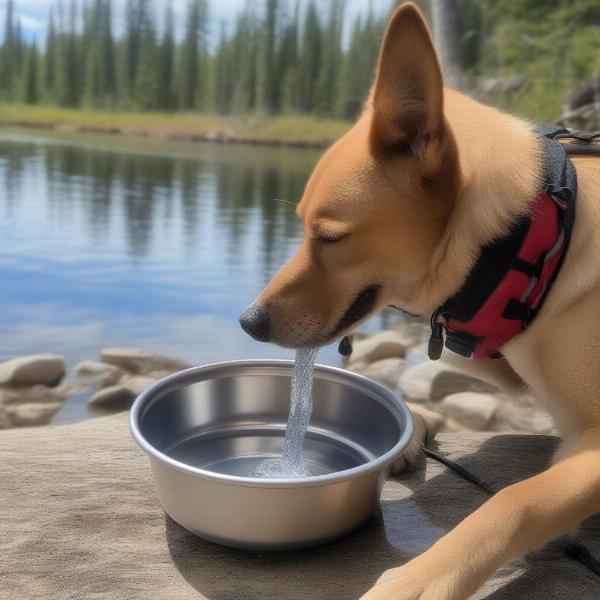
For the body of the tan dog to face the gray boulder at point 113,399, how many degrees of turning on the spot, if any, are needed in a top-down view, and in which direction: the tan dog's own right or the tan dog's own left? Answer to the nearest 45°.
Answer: approximately 45° to the tan dog's own right

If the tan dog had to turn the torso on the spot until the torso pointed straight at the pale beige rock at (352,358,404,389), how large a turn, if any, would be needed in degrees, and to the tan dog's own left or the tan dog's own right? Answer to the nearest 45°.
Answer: approximately 90° to the tan dog's own right

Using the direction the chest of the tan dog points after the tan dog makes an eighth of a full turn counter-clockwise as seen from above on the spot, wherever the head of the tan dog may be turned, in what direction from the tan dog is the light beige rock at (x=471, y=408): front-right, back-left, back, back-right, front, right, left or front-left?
back-right

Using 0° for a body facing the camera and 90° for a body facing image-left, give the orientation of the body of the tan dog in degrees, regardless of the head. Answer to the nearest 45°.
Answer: approximately 90°

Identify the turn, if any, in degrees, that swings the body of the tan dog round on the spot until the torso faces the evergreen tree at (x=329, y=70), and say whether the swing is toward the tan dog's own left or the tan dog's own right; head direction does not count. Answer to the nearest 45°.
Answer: approximately 90° to the tan dog's own right

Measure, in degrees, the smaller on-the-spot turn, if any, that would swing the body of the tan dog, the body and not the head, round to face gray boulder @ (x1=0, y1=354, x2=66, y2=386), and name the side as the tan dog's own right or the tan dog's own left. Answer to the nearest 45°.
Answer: approximately 45° to the tan dog's own right

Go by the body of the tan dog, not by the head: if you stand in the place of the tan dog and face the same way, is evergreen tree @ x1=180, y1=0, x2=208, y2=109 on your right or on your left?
on your right

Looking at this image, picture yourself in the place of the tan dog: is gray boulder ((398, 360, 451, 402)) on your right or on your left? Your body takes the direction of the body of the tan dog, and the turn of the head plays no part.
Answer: on your right

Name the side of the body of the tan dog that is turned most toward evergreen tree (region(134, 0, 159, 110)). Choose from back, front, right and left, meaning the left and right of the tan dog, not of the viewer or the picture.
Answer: right

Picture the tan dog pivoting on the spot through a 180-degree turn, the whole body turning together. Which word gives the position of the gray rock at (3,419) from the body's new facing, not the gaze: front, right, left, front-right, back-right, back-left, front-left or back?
back-left
